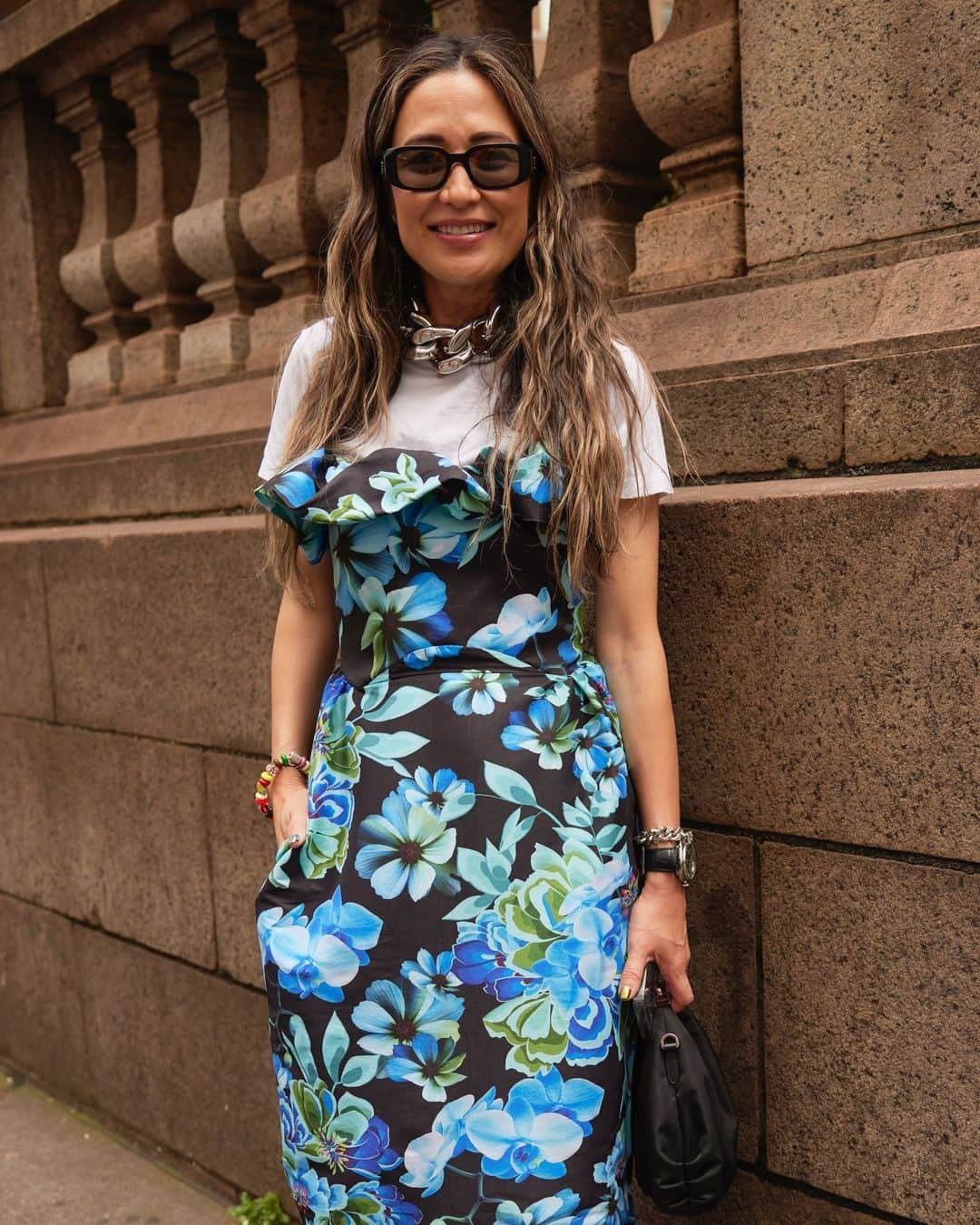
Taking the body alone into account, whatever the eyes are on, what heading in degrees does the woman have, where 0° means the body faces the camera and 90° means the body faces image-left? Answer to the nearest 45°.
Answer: approximately 0°
